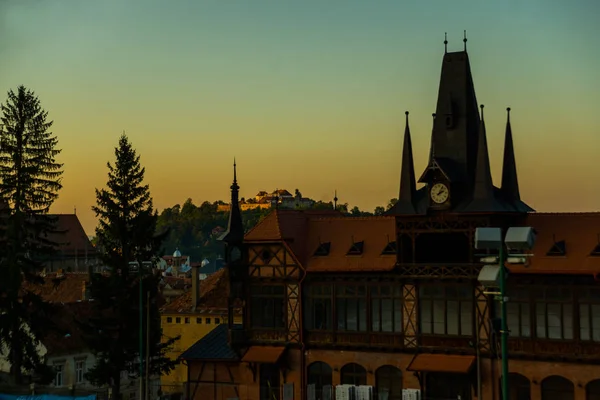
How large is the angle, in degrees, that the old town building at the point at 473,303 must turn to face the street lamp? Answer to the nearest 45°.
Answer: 0° — it already faces it

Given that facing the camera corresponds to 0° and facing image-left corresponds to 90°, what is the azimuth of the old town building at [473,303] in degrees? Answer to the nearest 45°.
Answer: approximately 0°
